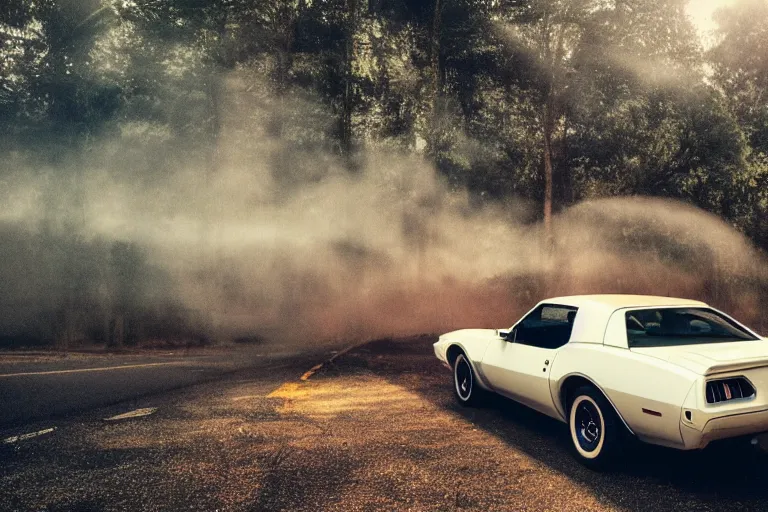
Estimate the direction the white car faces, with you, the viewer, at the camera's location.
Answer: facing away from the viewer and to the left of the viewer
